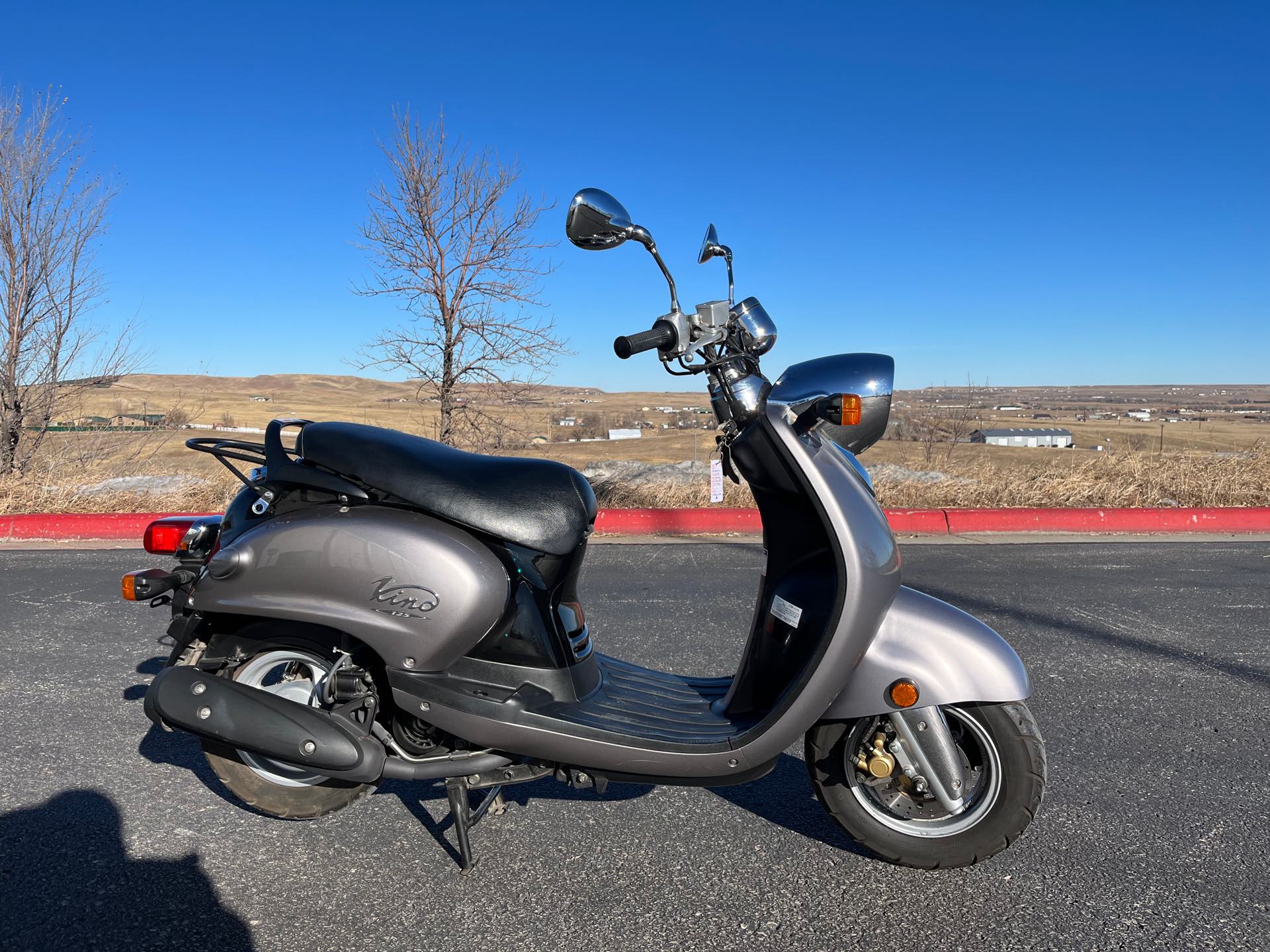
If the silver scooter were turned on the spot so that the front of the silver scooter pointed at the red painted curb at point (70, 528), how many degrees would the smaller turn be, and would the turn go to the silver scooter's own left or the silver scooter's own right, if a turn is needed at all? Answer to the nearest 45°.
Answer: approximately 135° to the silver scooter's own left

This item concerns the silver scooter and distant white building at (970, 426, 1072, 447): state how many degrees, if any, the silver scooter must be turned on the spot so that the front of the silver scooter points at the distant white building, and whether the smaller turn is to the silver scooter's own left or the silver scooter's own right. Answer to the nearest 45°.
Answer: approximately 45° to the silver scooter's own left

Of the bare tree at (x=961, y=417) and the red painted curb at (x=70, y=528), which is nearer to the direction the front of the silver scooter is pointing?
the bare tree

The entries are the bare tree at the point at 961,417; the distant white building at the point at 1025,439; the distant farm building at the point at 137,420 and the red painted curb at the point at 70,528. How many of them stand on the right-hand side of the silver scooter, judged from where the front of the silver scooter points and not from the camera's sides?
0

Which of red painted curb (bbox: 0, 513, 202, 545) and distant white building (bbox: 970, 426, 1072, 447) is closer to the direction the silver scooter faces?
the distant white building

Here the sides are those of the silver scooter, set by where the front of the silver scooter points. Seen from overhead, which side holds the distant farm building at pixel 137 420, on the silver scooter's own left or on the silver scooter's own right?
on the silver scooter's own left

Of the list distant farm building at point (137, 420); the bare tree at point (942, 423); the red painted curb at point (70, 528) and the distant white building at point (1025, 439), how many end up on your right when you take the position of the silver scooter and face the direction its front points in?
0

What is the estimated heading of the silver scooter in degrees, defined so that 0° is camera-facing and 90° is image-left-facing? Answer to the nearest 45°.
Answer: approximately 270°

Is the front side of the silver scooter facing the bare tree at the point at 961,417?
no

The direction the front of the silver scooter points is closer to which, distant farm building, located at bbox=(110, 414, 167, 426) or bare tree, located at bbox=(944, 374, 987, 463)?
the bare tree

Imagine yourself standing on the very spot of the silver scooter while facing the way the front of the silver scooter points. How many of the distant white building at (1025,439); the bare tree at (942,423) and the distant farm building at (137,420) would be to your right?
0

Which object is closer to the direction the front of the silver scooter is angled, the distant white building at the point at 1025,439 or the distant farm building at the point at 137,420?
the distant white building
